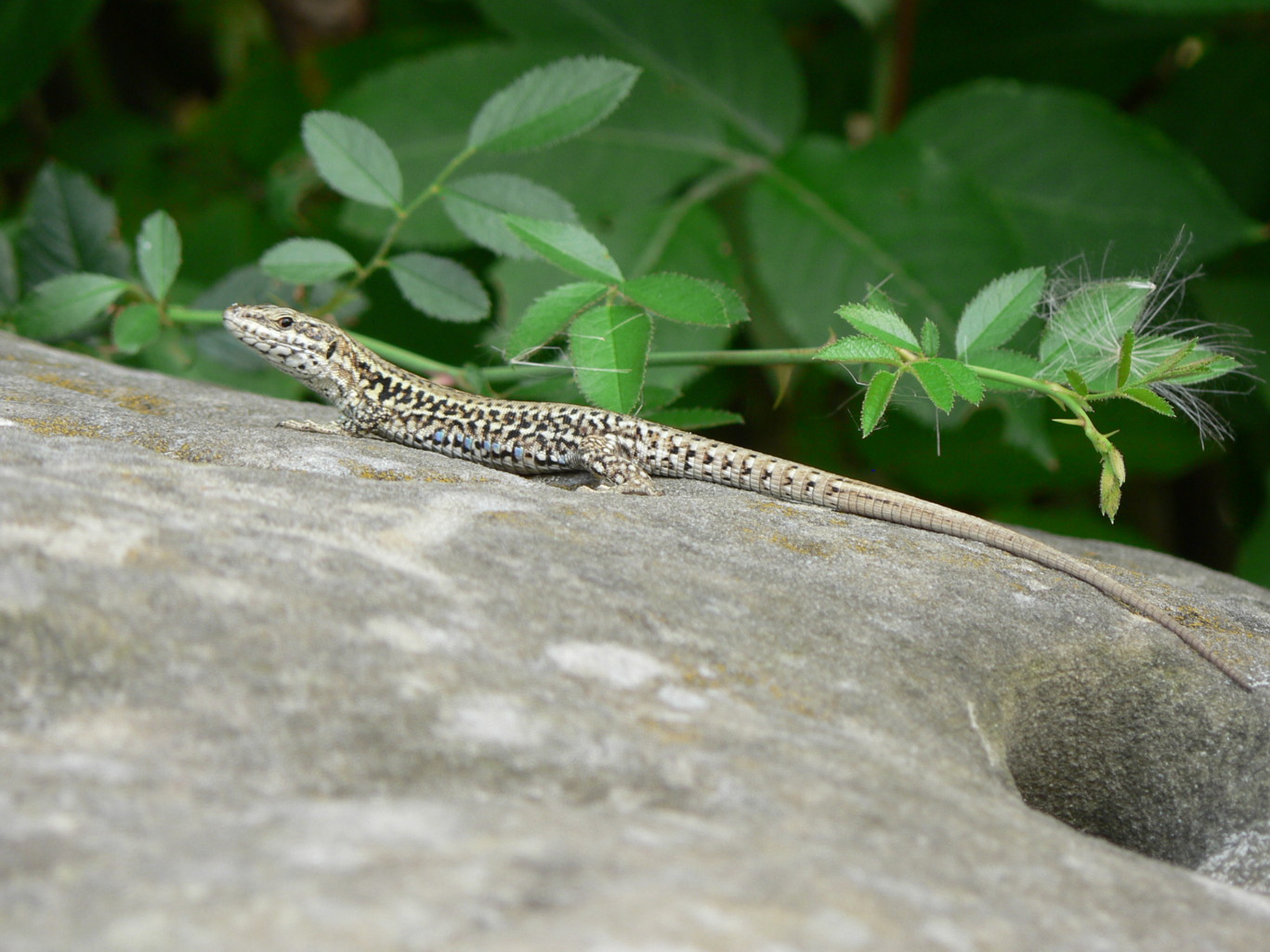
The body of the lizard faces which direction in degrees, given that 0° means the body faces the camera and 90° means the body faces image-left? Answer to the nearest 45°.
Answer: approximately 90°
